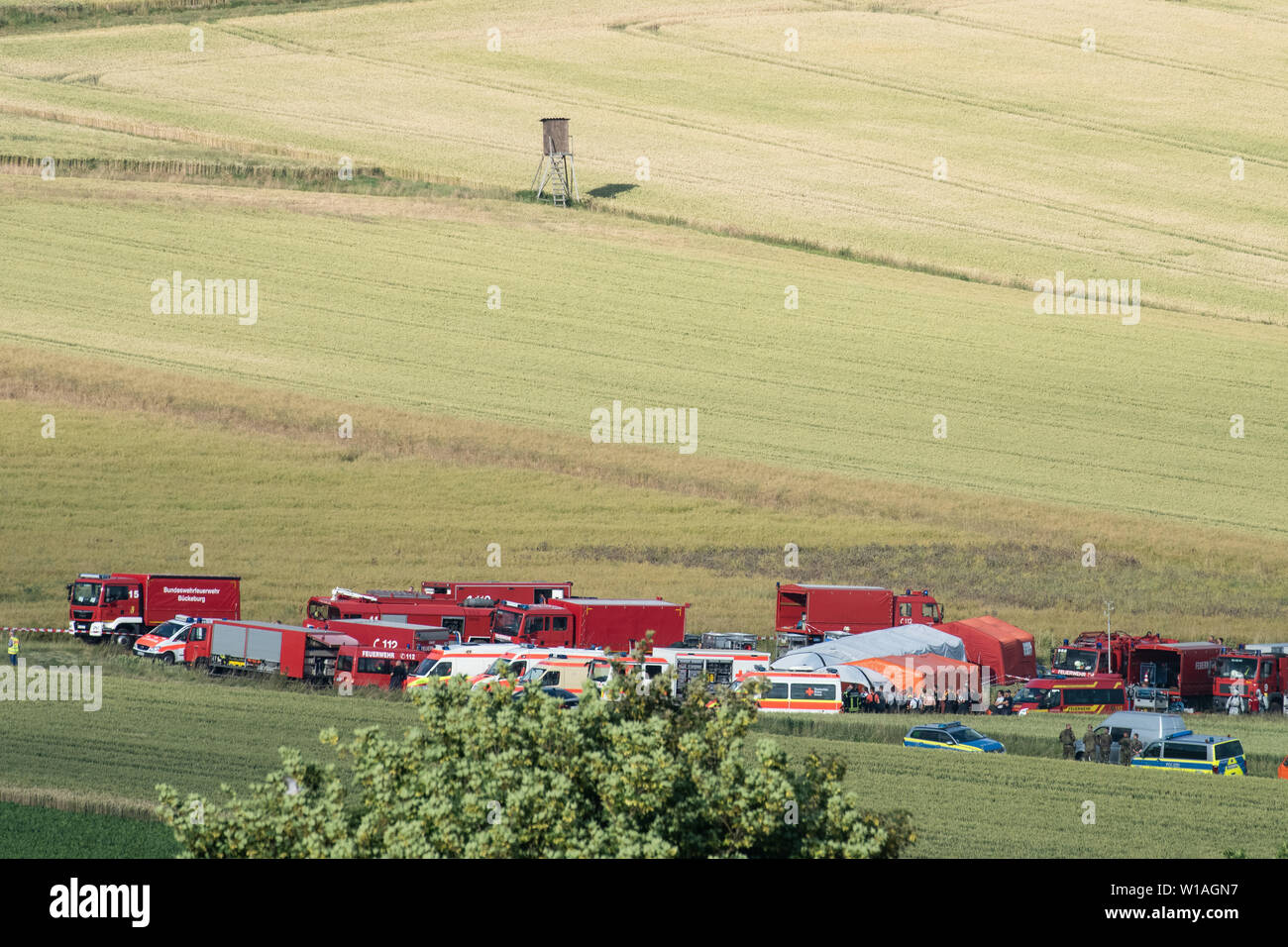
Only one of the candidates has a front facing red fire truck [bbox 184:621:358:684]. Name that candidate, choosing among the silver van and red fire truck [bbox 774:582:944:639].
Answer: the silver van

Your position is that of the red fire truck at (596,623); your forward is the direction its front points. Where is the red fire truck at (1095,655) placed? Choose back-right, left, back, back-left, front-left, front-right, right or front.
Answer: back-left

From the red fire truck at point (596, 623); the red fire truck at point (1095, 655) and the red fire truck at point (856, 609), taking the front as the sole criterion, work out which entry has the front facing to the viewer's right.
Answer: the red fire truck at point (856, 609)

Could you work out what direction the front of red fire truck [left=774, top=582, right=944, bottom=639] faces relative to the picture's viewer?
facing to the right of the viewer

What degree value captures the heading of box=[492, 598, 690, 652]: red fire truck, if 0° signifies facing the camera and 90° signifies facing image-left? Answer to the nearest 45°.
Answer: approximately 45°

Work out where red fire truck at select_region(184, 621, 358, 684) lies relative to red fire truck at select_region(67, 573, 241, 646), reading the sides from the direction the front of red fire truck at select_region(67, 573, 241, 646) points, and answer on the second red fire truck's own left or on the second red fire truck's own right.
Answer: on the second red fire truck's own left

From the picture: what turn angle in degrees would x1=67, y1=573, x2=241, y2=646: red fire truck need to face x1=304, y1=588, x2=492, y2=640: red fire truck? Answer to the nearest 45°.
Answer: approximately 135° to its left

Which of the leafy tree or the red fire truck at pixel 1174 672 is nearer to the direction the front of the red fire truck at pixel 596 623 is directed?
the leafy tree

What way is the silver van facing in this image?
to the viewer's left

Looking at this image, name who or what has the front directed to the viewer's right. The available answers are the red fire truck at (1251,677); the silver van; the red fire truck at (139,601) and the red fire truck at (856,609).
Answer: the red fire truck at (856,609)

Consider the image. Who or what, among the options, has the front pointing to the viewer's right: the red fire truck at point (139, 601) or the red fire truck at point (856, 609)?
the red fire truck at point (856, 609)
